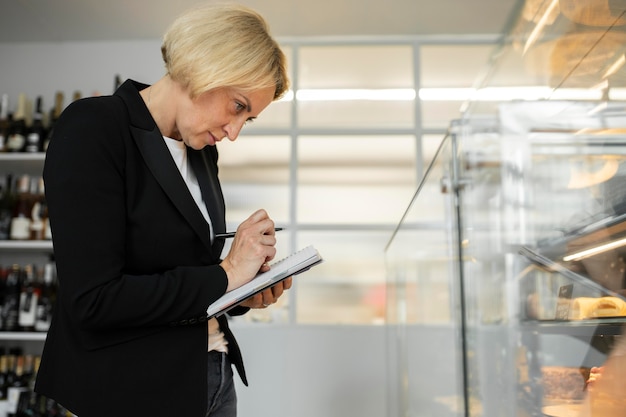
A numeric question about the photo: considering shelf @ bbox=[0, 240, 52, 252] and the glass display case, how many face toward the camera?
1

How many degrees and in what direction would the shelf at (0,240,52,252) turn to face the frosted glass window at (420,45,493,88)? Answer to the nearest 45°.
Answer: approximately 90° to its left

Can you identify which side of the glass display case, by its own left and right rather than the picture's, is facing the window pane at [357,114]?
right

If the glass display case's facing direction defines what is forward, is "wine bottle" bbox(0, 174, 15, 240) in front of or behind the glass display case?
in front

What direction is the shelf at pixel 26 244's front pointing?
toward the camera

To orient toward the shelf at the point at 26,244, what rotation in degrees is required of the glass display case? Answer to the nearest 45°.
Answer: approximately 45° to its right

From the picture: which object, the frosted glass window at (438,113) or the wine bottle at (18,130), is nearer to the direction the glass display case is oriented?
the wine bottle

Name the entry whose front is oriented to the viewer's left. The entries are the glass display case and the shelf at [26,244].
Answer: the glass display case

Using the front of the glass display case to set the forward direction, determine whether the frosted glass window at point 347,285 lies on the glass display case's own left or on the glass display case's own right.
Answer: on the glass display case's own right

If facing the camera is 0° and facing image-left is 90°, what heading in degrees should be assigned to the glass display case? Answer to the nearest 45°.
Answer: approximately 90°

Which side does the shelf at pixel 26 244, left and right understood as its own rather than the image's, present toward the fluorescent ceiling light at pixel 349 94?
left
